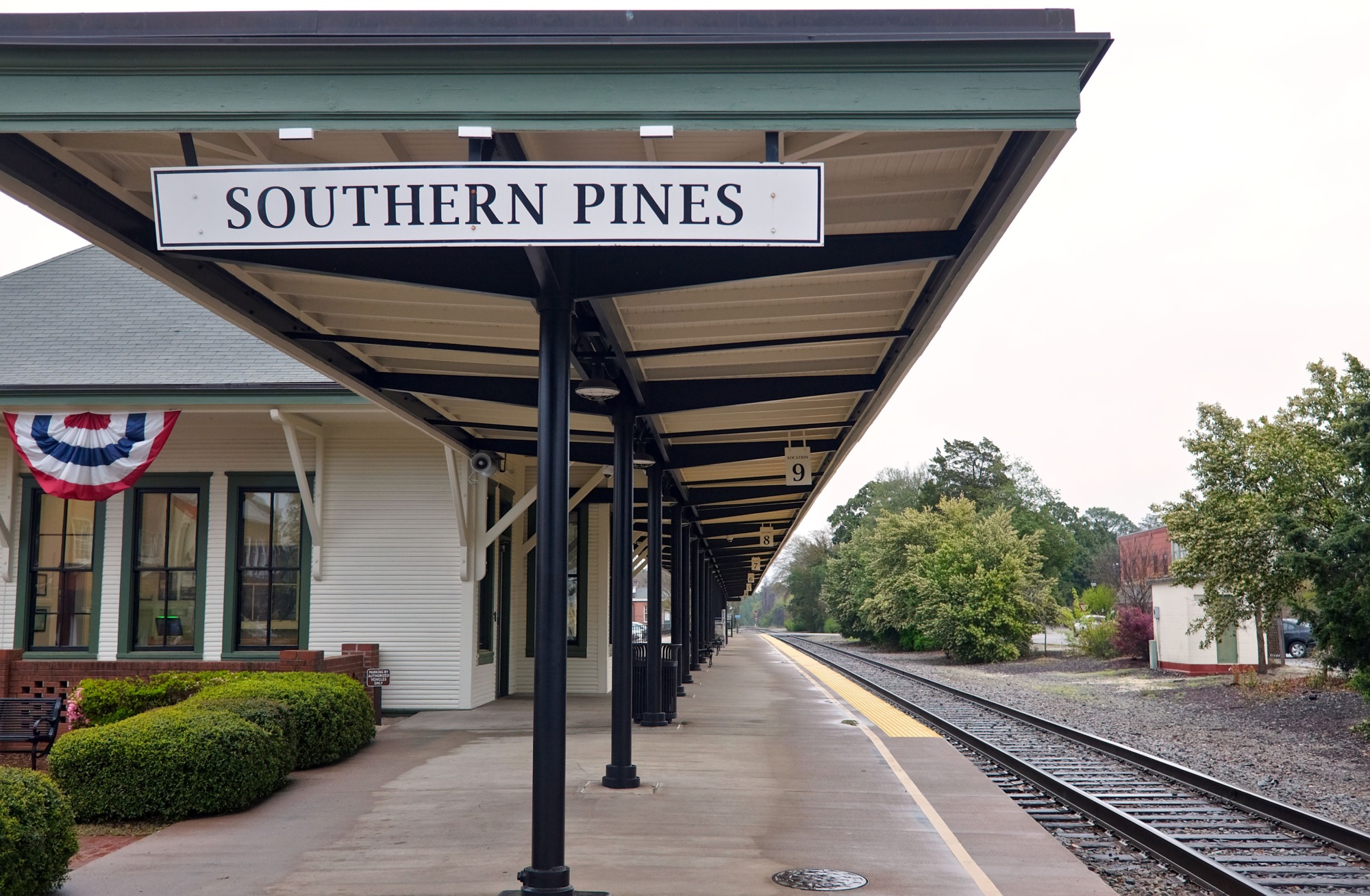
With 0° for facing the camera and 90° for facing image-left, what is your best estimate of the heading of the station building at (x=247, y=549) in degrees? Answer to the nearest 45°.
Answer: approximately 270°

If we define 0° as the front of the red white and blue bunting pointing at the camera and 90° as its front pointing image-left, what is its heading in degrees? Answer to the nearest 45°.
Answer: approximately 0°

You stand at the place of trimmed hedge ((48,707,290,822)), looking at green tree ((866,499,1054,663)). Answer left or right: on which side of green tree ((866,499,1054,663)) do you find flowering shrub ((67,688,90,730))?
left

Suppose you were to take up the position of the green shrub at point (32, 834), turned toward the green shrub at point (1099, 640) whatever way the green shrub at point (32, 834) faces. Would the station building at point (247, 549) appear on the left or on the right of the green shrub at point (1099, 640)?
left
